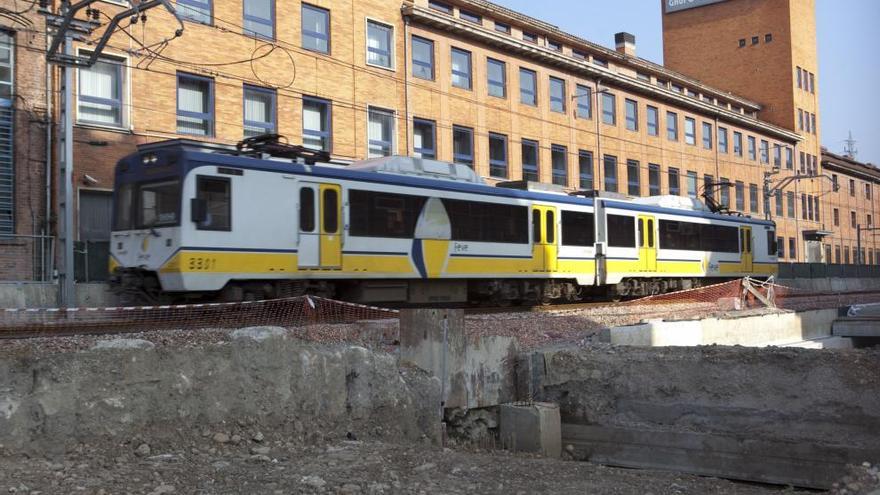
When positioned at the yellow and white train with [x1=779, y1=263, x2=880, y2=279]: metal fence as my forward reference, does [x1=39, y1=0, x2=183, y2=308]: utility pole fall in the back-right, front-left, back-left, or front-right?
back-left

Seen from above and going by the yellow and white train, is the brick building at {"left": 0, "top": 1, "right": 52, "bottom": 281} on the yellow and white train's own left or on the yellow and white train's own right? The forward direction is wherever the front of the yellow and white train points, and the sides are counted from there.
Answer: on the yellow and white train's own right

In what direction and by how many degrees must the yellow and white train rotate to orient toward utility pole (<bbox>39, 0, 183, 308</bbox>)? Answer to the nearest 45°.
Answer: approximately 45° to its right

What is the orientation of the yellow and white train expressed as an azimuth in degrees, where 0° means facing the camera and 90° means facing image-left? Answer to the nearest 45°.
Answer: approximately 45°

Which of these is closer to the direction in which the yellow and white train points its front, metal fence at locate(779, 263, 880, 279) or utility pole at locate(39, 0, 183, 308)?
the utility pole

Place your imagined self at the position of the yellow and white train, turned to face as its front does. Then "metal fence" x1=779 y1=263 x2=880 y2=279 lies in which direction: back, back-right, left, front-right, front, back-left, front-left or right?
back

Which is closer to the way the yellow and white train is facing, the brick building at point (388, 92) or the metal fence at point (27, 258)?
the metal fence

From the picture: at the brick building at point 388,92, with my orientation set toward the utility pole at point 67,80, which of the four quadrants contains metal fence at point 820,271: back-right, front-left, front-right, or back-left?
back-left

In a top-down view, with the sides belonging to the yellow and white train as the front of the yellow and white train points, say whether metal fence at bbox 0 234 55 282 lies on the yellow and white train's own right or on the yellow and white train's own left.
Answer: on the yellow and white train's own right

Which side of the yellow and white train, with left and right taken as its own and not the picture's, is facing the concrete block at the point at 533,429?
left

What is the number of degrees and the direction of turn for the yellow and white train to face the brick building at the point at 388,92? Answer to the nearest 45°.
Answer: approximately 135° to its right
